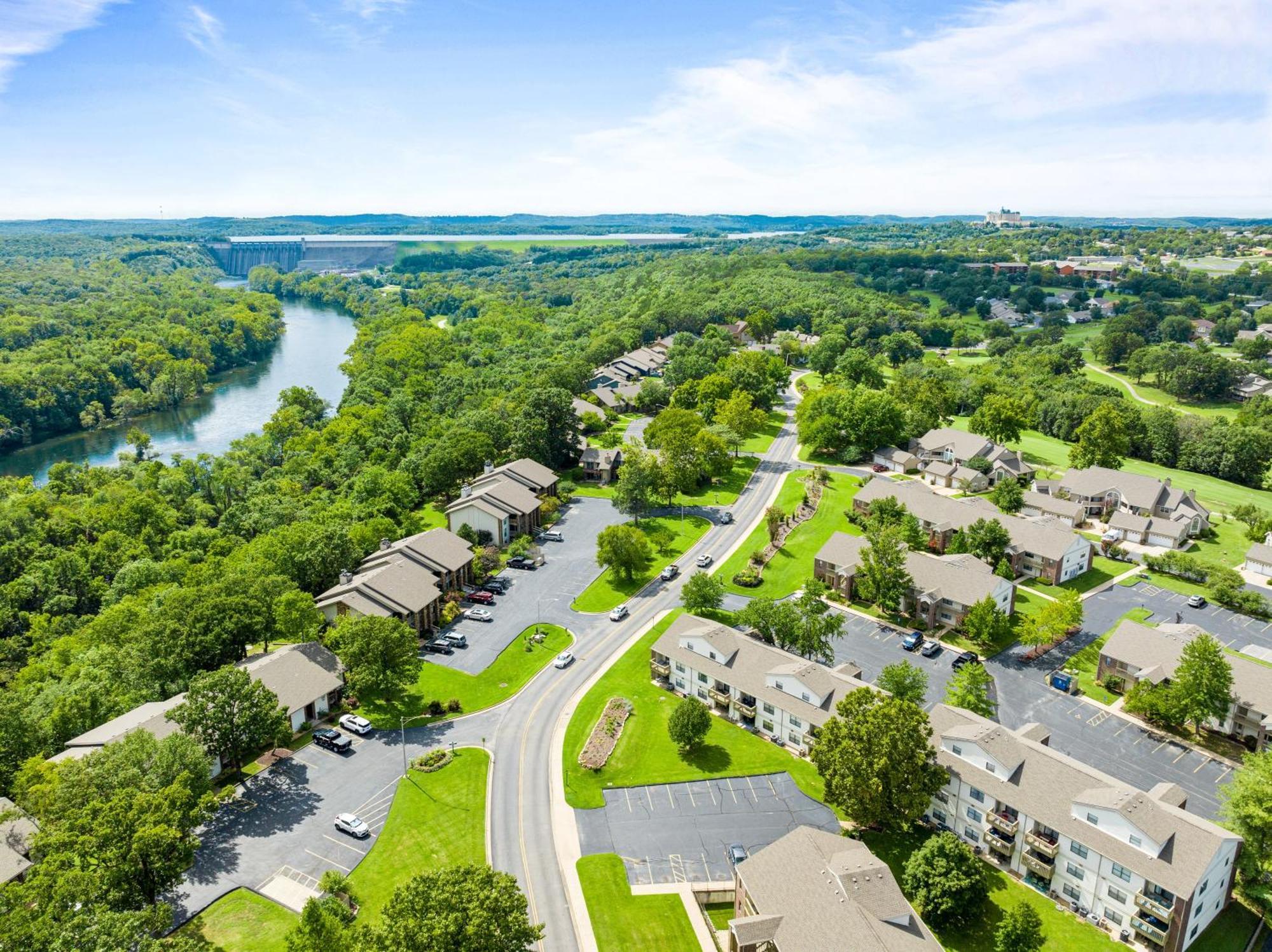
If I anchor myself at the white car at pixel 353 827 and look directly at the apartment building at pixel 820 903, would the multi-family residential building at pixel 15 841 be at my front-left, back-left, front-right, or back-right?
back-right

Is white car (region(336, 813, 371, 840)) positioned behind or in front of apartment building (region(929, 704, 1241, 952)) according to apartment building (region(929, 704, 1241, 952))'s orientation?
in front

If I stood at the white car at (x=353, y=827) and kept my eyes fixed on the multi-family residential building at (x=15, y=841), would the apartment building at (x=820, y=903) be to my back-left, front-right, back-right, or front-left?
back-left

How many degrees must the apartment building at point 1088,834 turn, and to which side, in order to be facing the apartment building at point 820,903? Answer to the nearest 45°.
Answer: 0° — it already faces it

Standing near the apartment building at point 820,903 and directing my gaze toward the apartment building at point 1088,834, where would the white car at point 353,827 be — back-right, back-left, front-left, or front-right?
back-left

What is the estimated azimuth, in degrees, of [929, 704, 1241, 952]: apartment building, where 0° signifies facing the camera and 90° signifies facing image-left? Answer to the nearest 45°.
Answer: approximately 45°
